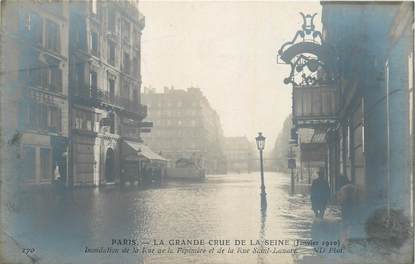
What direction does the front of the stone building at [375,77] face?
to the viewer's left

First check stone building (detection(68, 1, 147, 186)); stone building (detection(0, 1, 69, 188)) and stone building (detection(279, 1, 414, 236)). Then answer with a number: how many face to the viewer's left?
1

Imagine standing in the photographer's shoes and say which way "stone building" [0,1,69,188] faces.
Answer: facing the viewer and to the right of the viewer

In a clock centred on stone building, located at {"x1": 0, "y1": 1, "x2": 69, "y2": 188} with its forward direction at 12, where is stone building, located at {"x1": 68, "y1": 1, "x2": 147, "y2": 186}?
stone building, located at {"x1": 68, "y1": 1, "x2": 147, "y2": 186} is roughly at 8 o'clock from stone building, located at {"x1": 0, "y1": 1, "x2": 69, "y2": 188}.

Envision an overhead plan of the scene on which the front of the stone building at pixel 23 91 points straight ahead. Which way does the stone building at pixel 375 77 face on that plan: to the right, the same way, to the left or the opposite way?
the opposite way

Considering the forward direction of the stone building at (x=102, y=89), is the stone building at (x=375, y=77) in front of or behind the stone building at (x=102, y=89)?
in front

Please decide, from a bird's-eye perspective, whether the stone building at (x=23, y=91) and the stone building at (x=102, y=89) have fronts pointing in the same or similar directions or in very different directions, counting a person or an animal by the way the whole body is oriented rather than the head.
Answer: same or similar directions

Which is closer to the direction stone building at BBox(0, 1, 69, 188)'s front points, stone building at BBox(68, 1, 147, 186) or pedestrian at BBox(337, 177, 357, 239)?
the pedestrian
